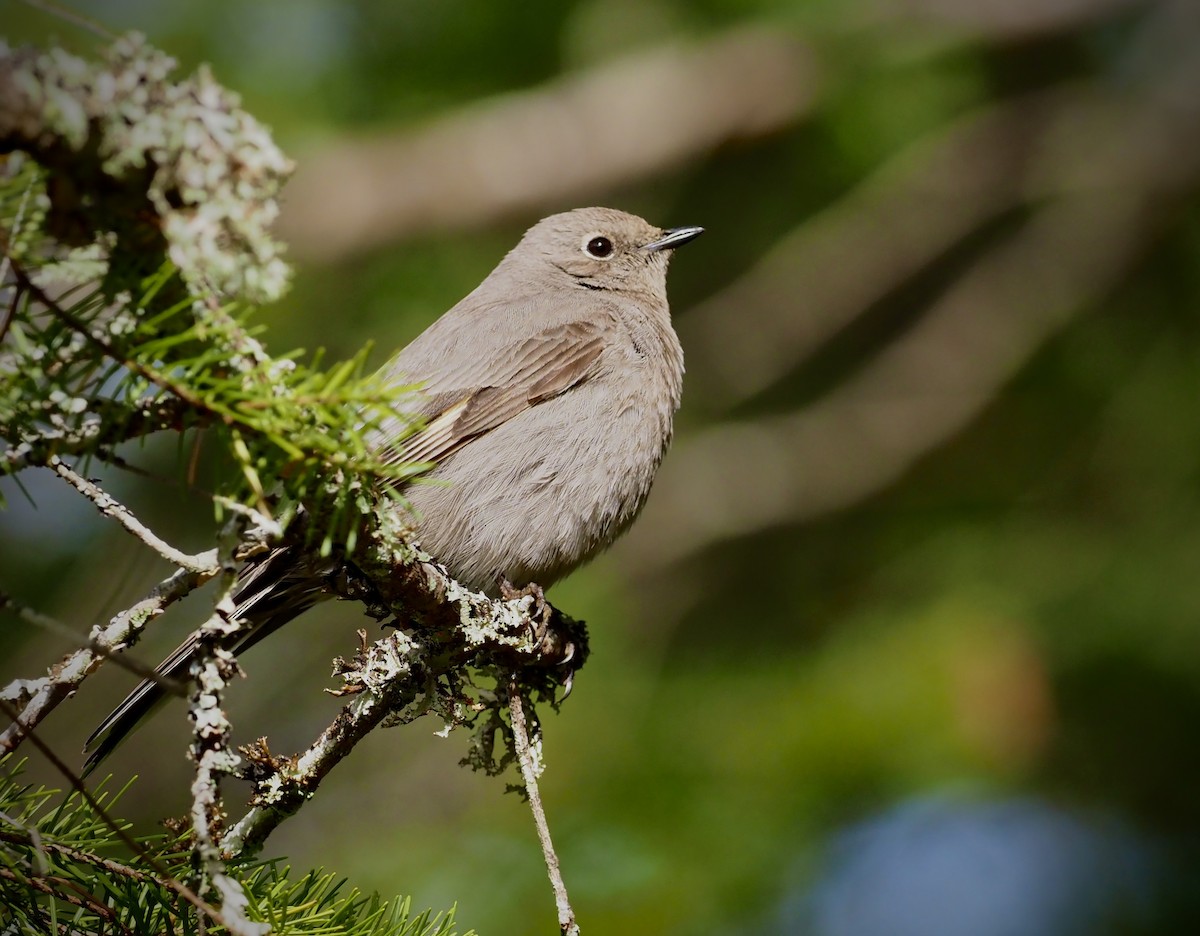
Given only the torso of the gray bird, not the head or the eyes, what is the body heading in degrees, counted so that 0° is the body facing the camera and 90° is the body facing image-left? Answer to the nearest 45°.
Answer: approximately 270°

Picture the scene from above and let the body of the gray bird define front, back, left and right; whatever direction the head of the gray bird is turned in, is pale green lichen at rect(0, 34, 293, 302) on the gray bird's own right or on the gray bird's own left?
on the gray bird's own right
